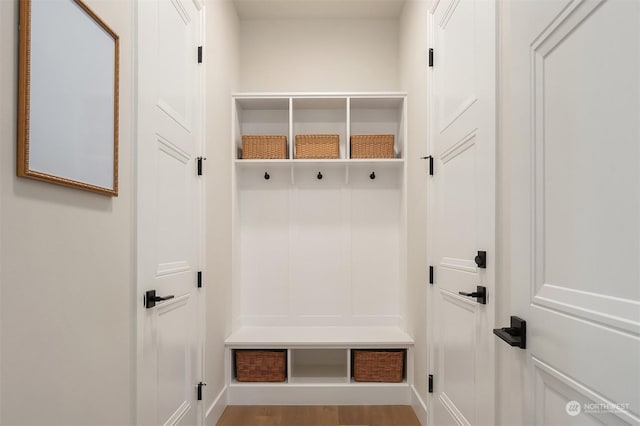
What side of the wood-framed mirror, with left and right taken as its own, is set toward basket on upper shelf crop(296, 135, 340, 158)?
left

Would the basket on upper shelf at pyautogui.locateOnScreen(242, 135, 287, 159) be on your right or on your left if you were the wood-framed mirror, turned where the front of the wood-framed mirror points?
on your left

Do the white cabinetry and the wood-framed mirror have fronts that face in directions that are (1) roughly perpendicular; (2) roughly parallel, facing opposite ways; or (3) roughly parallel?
roughly perpendicular

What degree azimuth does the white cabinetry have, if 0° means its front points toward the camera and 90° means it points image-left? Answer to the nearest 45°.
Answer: approximately 0°

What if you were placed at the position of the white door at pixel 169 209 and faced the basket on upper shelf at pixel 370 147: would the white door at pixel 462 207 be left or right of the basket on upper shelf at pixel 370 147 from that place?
right

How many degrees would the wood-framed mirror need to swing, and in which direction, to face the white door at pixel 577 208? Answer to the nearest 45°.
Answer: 0° — it already faces it

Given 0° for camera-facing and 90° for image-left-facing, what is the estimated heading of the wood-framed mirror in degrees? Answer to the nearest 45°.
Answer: approximately 315°

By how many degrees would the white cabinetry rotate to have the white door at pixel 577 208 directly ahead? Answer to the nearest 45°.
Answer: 0° — it already faces it
